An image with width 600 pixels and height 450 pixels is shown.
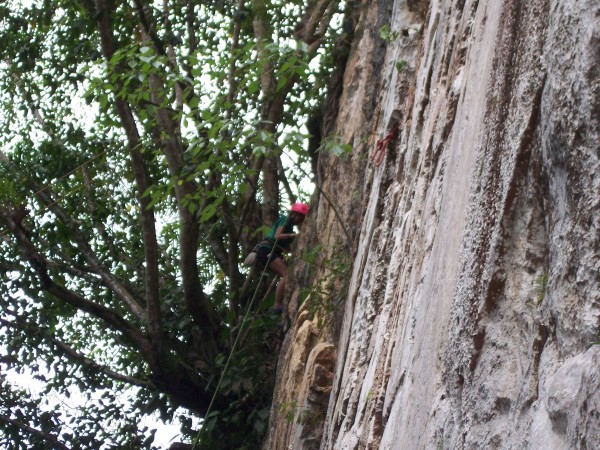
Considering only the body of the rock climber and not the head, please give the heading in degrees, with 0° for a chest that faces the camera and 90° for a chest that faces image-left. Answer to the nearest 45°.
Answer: approximately 270°
